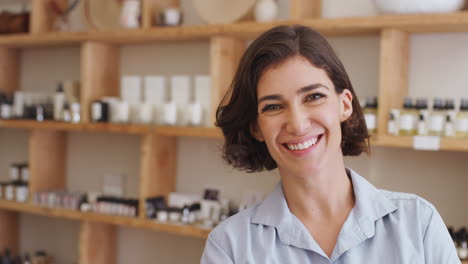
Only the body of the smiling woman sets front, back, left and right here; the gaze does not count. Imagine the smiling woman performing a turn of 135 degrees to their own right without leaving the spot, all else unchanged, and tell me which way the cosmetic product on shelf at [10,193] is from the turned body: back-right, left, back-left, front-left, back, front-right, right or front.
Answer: front

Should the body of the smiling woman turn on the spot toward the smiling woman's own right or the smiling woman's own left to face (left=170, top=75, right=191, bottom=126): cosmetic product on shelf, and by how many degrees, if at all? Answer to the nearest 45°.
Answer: approximately 135° to the smiling woman's own right

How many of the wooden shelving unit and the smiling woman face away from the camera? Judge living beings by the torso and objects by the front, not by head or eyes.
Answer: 0

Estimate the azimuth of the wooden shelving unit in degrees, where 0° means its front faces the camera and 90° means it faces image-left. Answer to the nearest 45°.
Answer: approximately 45°

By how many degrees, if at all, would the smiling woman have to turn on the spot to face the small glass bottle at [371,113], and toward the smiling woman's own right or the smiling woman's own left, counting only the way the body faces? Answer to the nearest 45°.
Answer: approximately 180°

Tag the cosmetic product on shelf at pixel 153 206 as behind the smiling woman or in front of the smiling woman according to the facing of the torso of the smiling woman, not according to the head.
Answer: behind
